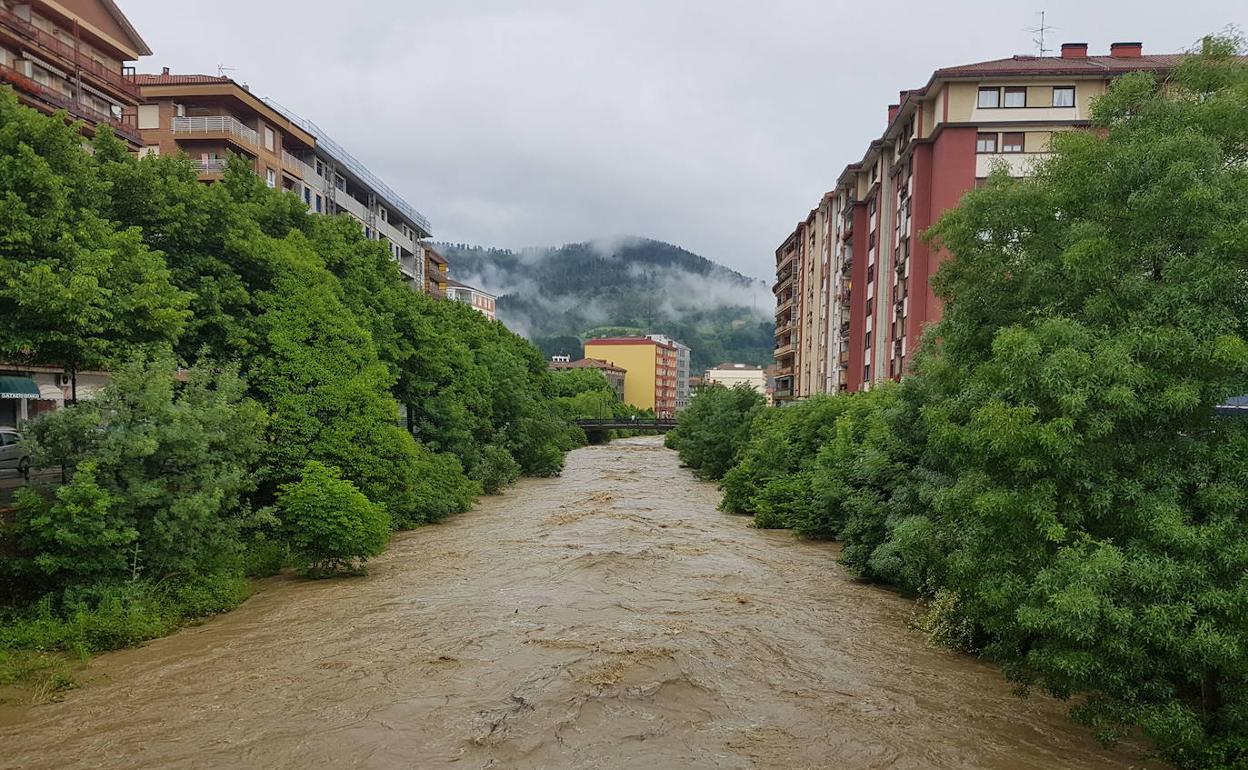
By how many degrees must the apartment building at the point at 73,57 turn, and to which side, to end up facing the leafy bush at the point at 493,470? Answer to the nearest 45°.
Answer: approximately 45° to its left

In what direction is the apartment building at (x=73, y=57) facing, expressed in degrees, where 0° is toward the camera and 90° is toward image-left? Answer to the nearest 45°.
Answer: approximately 315°

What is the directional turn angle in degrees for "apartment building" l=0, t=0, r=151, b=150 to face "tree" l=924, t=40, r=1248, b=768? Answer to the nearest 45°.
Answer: approximately 45° to its right

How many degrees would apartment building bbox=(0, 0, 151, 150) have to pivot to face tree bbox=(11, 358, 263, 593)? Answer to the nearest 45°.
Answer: approximately 45° to its right

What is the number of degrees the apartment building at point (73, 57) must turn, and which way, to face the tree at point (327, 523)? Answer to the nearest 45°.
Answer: approximately 45° to its right
